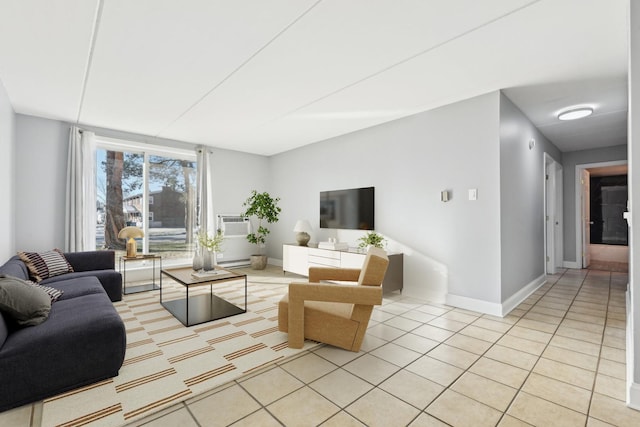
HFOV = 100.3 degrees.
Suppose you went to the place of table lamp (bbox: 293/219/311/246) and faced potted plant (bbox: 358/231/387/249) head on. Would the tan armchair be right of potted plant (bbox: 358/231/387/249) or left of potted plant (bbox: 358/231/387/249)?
right

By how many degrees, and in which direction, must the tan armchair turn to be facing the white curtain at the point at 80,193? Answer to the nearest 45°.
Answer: approximately 45° to its right

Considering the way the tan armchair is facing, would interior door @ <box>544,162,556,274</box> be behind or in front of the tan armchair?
behind

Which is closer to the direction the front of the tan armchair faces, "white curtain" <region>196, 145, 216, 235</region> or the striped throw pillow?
the striped throw pillow

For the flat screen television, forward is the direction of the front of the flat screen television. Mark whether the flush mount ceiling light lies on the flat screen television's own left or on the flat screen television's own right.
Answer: on the flat screen television's own left

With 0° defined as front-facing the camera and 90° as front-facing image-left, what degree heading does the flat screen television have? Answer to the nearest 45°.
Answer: approximately 45°

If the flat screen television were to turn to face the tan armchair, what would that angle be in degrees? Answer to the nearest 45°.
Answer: approximately 45° to its left

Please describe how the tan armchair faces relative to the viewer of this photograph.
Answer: facing to the left of the viewer

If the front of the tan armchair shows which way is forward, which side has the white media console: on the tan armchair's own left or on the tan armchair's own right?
on the tan armchair's own right

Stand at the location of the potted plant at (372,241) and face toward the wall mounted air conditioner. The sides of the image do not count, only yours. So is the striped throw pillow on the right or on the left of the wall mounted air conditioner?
left

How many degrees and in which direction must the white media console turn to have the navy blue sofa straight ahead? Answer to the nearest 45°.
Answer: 0° — it already faces it
